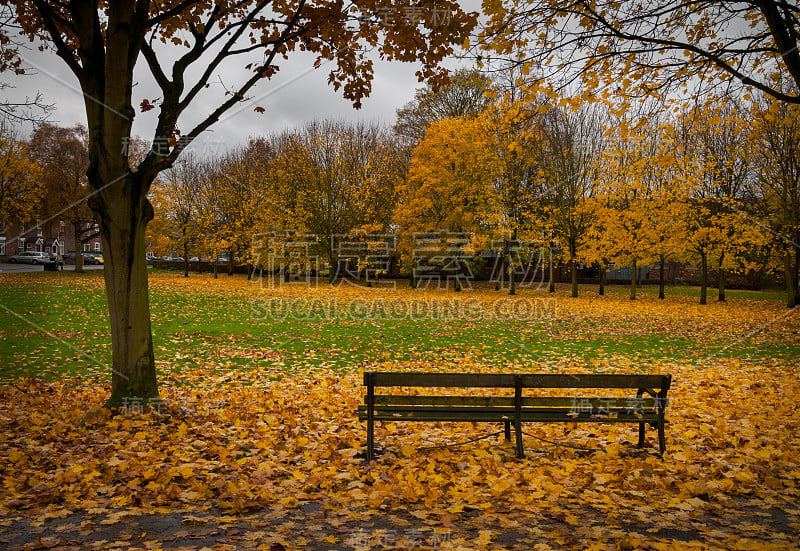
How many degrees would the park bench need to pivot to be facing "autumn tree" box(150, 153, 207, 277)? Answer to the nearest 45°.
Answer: approximately 45° to its left

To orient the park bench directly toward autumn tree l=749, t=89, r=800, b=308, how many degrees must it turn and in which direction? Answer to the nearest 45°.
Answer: approximately 45° to its right

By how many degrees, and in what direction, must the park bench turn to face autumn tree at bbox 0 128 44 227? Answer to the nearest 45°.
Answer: approximately 45° to its left

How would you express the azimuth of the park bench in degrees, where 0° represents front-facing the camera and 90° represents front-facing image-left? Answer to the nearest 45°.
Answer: approximately 180°
